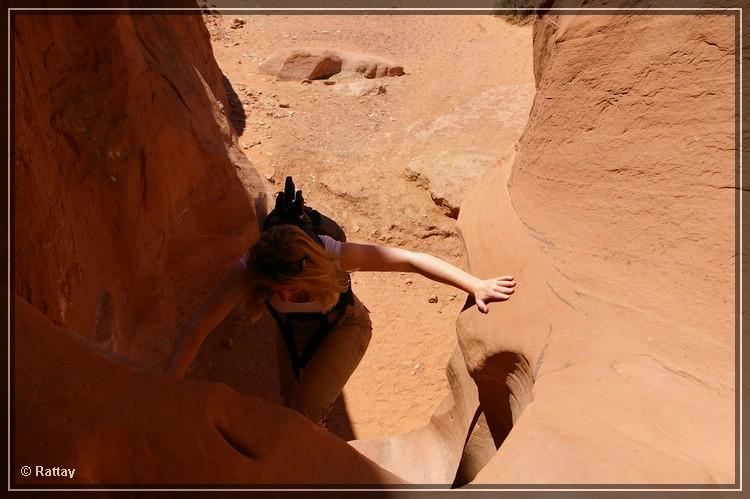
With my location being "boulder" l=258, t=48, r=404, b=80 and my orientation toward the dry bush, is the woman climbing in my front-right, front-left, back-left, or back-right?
back-right

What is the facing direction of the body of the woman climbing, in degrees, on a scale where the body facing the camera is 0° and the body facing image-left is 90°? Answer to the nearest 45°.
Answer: approximately 0°

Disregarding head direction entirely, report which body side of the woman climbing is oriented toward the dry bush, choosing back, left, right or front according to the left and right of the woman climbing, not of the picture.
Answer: back

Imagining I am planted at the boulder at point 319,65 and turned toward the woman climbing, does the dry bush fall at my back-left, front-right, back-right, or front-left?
back-left

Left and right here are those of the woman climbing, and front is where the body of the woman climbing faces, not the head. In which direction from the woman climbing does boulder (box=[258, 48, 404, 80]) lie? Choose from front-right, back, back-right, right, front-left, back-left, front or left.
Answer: back
